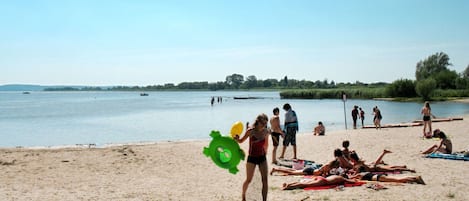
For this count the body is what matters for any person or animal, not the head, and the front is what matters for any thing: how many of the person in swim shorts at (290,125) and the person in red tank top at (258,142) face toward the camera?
1

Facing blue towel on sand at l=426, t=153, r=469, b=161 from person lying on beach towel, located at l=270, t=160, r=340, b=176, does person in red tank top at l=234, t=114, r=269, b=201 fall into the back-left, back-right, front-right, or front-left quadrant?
back-right

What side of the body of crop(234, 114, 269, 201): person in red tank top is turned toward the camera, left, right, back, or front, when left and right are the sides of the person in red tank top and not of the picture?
front

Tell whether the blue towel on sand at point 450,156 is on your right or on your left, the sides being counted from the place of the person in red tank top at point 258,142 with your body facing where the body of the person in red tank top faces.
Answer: on your left

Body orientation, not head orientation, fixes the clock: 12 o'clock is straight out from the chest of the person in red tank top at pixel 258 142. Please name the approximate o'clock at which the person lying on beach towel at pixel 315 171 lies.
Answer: The person lying on beach towel is roughly at 7 o'clock from the person in red tank top.

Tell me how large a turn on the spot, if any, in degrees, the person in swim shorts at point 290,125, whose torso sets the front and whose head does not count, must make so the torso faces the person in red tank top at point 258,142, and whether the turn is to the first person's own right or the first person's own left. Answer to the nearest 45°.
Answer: approximately 90° to the first person's own left

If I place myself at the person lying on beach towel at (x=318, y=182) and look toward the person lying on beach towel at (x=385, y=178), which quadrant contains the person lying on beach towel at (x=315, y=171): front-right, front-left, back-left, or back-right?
front-left
